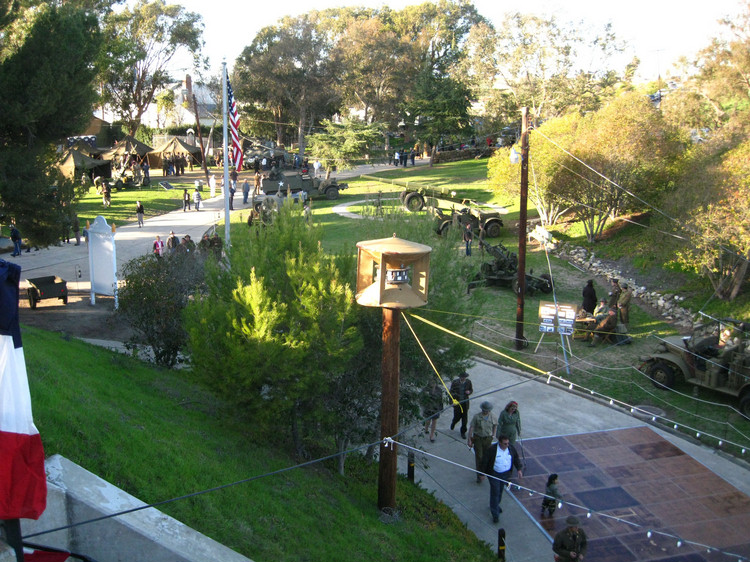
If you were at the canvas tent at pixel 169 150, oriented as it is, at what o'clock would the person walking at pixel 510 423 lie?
The person walking is roughly at 12 o'clock from the canvas tent.

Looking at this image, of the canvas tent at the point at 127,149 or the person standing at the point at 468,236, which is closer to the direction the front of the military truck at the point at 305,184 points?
the person standing

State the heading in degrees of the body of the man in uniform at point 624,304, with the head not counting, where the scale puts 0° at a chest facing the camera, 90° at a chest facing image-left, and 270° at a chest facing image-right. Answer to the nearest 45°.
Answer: approximately 90°

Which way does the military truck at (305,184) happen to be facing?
to the viewer's right

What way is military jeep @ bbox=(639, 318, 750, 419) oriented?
to the viewer's left

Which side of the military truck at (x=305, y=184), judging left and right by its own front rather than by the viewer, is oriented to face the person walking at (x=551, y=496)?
right
